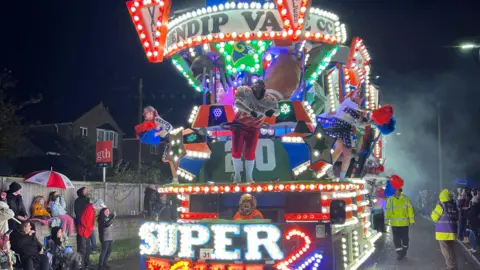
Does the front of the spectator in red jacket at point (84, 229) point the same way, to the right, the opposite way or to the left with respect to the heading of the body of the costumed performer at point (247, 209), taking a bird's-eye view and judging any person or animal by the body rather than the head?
to the left

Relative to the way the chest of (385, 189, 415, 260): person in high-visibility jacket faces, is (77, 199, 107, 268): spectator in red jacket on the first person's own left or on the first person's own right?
on the first person's own right

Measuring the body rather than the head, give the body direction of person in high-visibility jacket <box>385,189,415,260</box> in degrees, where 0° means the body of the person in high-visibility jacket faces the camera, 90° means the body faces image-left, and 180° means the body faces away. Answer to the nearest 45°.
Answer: approximately 0°

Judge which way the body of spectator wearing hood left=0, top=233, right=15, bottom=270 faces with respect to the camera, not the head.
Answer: to the viewer's right

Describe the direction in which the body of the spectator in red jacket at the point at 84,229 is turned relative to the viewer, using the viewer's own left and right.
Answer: facing to the right of the viewer

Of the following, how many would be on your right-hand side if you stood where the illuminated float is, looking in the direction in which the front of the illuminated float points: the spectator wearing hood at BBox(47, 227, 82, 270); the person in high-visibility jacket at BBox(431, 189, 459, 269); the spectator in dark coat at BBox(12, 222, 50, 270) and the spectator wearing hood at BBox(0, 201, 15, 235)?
3

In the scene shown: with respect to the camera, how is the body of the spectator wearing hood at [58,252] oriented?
to the viewer's right
